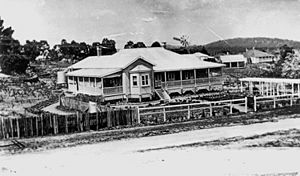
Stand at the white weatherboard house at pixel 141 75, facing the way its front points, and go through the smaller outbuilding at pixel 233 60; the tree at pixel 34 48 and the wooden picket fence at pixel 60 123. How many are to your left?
1

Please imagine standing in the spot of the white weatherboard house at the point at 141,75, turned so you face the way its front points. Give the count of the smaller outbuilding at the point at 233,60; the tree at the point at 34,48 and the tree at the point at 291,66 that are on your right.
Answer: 1

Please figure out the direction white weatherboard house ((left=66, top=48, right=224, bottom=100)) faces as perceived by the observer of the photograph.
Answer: facing the viewer and to the right of the viewer

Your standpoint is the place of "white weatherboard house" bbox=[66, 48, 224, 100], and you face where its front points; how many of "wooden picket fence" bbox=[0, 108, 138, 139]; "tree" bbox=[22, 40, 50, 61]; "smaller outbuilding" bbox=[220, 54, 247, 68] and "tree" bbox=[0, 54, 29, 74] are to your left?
1

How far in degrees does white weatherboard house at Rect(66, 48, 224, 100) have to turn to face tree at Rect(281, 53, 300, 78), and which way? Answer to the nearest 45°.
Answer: approximately 45° to its left

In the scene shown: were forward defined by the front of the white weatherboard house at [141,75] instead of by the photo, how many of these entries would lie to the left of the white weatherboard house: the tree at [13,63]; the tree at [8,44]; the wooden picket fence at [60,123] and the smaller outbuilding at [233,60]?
1

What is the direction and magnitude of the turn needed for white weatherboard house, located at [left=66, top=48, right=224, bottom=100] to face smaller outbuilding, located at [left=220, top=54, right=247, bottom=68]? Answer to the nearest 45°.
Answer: approximately 90° to its left

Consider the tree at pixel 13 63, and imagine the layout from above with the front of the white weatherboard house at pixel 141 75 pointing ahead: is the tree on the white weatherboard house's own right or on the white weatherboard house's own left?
on the white weatherboard house's own right

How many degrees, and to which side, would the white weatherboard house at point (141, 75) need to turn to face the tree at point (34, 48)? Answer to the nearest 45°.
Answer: approximately 90° to its right
